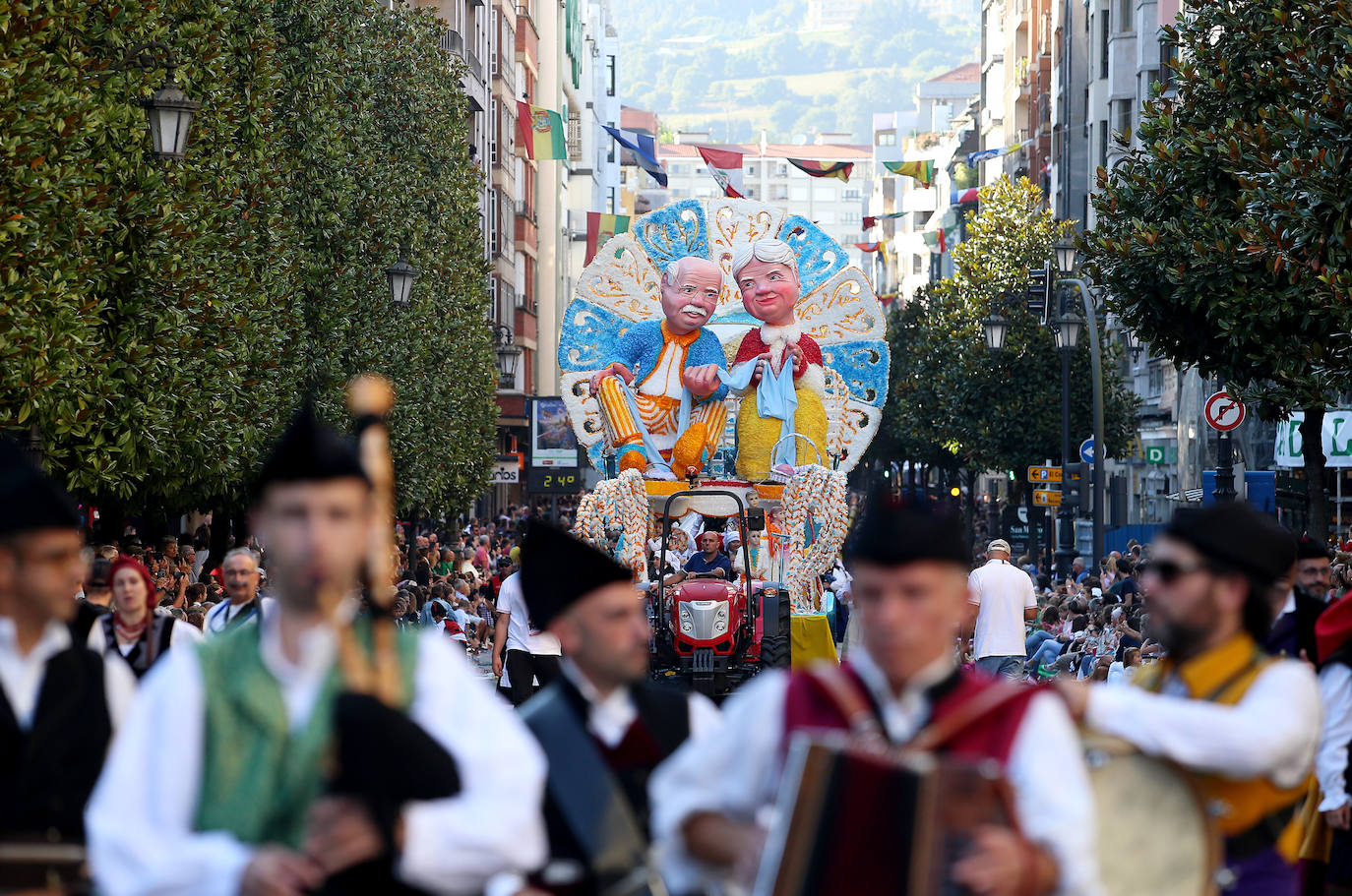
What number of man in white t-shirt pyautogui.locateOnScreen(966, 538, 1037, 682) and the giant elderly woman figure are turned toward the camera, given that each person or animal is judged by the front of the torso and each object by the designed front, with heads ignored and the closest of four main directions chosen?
1

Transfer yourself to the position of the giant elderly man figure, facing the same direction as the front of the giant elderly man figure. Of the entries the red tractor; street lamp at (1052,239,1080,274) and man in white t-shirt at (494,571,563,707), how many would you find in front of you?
2

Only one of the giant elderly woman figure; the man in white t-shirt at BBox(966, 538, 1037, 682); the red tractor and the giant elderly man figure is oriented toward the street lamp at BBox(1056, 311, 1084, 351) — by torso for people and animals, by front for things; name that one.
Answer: the man in white t-shirt

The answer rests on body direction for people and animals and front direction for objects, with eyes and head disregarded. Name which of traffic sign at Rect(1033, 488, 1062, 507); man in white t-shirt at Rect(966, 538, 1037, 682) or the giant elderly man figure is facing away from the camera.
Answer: the man in white t-shirt

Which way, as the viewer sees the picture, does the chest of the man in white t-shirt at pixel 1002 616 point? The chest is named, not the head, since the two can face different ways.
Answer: away from the camera

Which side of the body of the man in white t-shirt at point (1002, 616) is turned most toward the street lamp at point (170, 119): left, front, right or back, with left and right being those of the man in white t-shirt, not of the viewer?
left

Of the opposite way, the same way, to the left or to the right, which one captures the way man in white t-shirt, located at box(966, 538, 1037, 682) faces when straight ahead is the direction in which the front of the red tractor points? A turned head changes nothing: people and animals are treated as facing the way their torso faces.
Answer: the opposite way

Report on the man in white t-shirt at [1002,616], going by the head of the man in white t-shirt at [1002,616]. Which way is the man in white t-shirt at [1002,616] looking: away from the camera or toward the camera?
away from the camera

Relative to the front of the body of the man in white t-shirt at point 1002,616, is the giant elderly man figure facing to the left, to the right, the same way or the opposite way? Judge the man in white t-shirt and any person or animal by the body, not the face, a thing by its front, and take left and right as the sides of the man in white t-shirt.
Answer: the opposite way

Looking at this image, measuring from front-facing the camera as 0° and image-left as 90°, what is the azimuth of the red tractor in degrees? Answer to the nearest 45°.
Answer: approximately 0°
